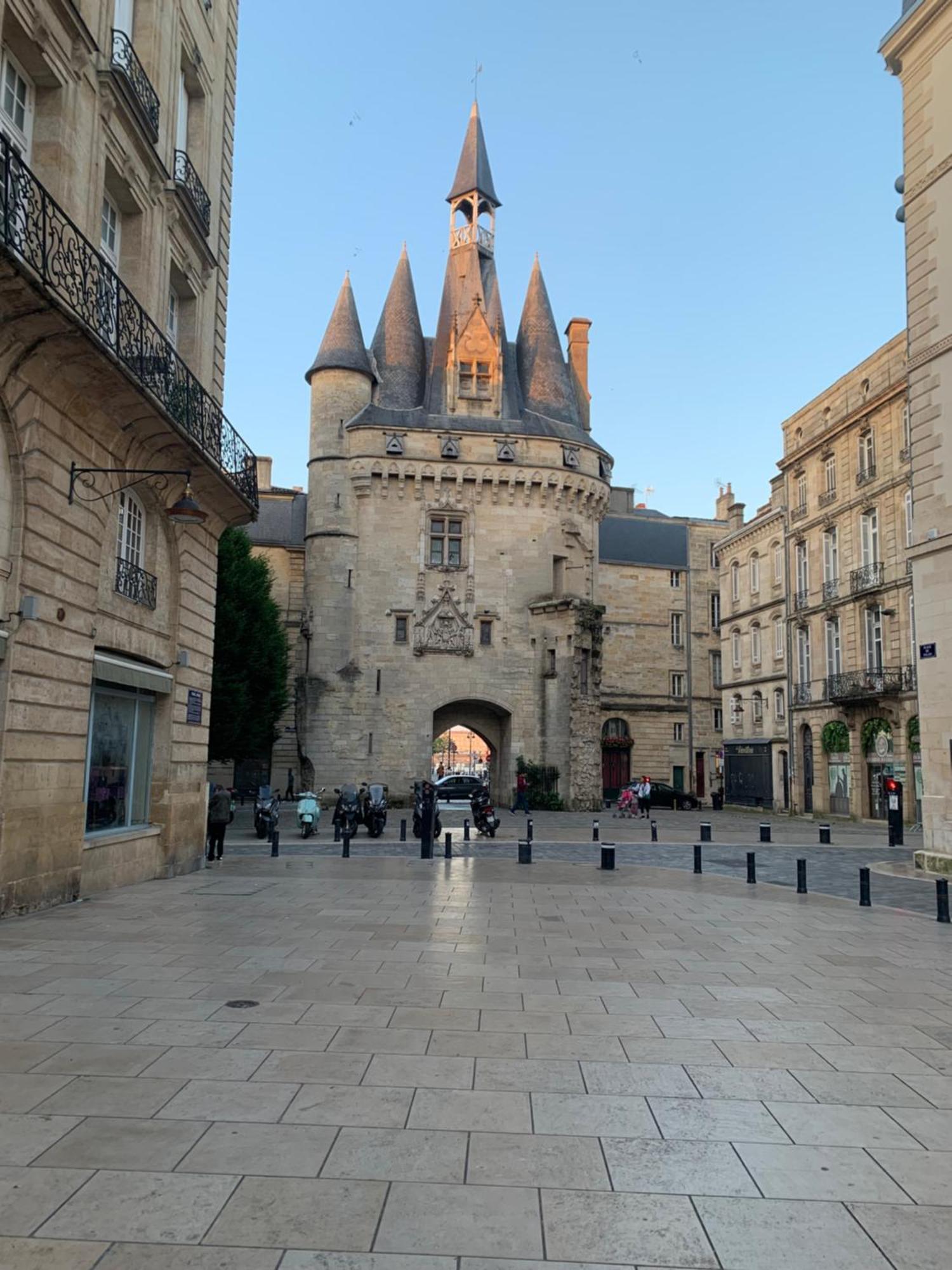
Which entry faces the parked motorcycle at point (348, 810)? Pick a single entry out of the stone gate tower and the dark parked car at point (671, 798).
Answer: the stone gate tower

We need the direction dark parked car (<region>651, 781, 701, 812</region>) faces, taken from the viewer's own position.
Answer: facing to the right of the viewer

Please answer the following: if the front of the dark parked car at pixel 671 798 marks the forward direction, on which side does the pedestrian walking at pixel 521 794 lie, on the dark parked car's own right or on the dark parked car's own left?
on the dark parked car's own right

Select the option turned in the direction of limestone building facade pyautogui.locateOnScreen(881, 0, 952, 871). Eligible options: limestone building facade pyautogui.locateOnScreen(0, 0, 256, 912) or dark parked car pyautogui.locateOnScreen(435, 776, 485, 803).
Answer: limestone building facade pyautogui.locateOnScreen(0, 0, 256, 912)

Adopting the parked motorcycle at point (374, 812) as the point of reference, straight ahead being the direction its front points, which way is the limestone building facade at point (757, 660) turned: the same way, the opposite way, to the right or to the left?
to the right

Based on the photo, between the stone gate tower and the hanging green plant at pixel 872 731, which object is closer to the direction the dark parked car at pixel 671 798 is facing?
the hanging green plant

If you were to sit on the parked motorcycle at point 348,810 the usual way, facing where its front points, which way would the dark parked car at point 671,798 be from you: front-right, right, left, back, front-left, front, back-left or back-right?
back-left

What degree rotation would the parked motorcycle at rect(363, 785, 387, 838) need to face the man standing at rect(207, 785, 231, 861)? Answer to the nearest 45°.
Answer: approximately 45° to its right

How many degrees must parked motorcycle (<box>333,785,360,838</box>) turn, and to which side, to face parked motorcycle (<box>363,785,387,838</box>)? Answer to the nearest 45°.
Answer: approximately 135° to its left

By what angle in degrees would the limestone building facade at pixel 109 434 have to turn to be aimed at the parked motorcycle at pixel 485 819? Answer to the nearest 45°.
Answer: approximately 45° to its left

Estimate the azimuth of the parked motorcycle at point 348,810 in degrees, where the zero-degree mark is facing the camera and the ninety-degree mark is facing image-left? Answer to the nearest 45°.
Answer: approximately 0°

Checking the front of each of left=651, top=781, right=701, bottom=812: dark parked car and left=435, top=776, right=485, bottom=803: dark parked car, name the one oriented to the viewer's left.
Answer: left=435, top=776, right=485, bottom=803: dark parked car

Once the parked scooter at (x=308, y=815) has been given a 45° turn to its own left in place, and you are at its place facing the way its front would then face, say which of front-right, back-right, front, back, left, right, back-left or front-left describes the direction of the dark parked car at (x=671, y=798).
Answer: left

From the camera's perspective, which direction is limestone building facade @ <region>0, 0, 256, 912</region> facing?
to the viewer's right
